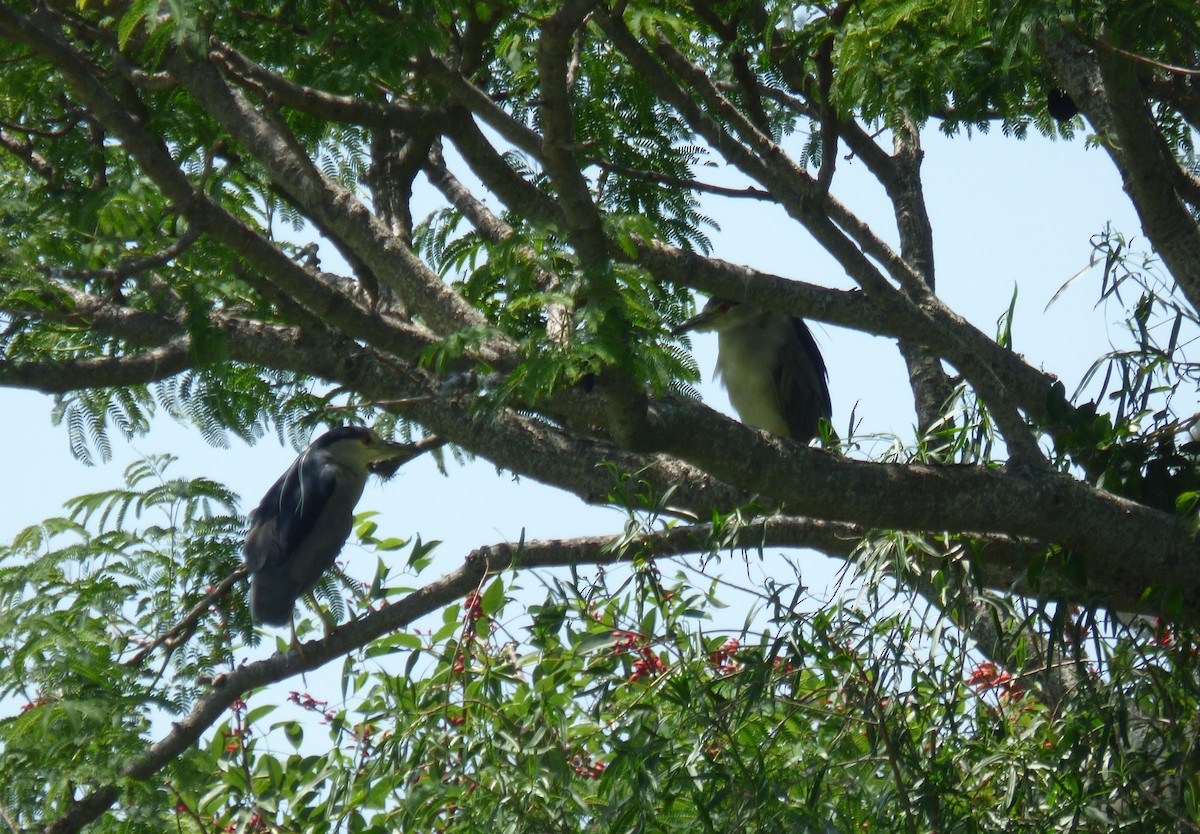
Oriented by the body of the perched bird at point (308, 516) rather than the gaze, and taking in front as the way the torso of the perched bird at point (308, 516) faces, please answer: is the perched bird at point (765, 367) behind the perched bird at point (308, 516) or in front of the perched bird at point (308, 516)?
in front
